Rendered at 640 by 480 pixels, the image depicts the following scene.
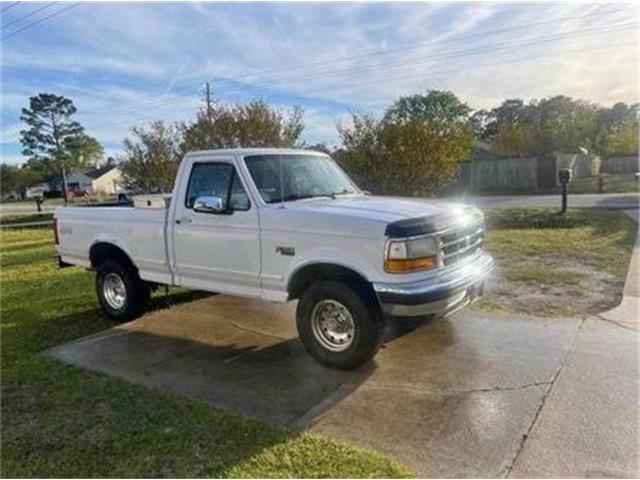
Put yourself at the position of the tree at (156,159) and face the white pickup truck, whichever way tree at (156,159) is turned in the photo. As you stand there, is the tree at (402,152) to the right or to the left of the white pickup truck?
left

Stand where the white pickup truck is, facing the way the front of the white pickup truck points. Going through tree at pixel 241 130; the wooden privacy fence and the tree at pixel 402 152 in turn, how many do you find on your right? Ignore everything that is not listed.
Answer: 0

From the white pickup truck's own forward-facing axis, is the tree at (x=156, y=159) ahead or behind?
behind

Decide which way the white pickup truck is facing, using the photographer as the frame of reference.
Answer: facing the viewer and to the right of the viewer

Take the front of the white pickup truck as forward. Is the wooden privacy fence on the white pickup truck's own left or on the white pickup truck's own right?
on the white pickup truck's own left

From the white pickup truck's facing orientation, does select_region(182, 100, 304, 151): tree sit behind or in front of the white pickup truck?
behind

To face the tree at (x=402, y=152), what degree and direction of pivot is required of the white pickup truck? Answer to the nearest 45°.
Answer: approximately 135° to its left
